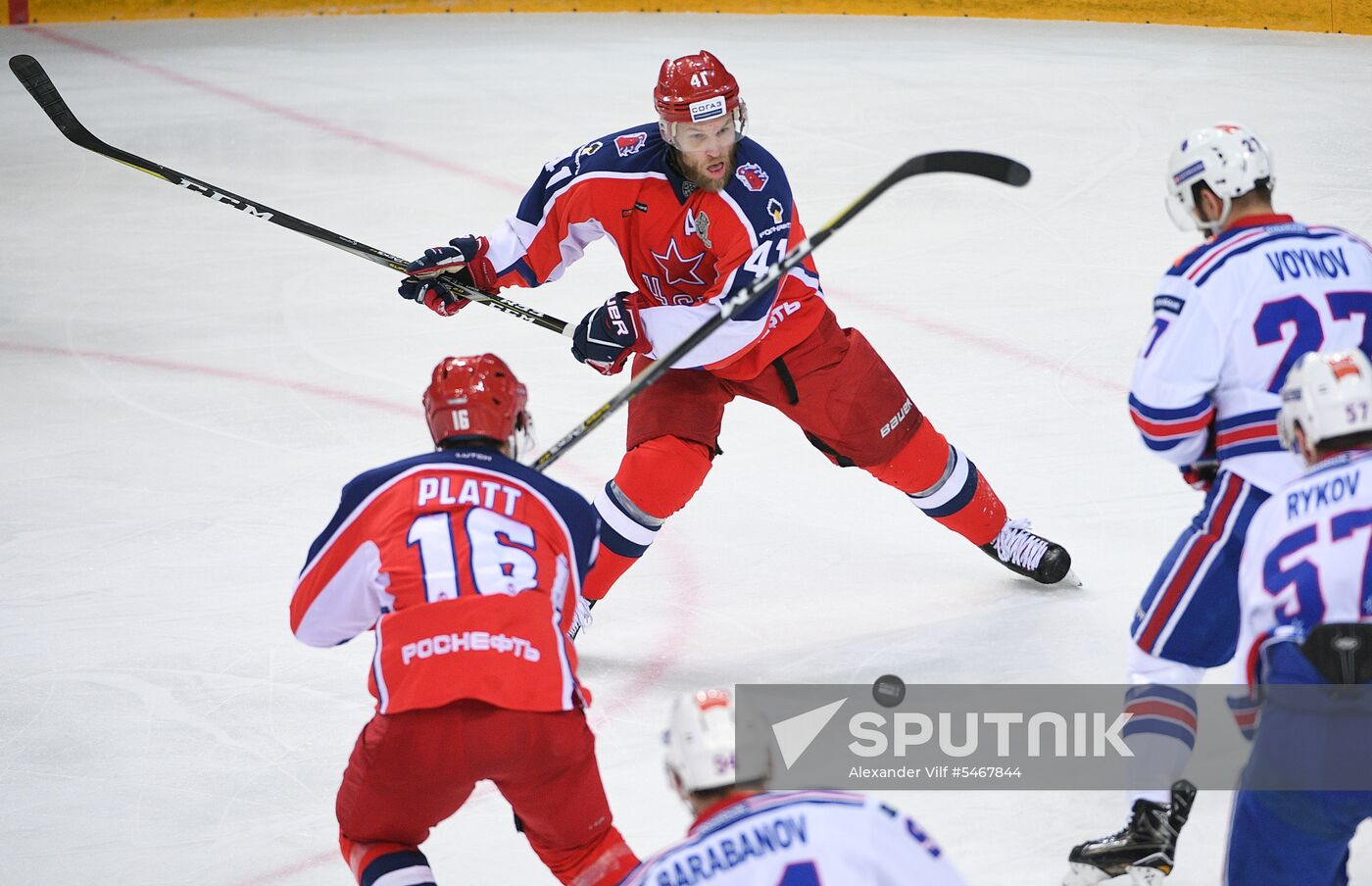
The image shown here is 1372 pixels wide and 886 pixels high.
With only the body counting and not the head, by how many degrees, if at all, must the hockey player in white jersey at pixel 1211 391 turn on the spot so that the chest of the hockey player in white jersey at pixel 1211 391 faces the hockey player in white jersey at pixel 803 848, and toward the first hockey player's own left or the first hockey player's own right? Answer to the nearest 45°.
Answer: approximately 90° to the first hockey player's own left

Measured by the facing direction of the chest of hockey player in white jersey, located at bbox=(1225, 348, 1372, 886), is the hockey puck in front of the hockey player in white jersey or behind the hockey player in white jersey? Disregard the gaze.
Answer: in front

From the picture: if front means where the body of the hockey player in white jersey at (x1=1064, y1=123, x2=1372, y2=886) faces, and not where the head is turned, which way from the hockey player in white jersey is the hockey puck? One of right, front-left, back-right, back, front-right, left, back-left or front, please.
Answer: front

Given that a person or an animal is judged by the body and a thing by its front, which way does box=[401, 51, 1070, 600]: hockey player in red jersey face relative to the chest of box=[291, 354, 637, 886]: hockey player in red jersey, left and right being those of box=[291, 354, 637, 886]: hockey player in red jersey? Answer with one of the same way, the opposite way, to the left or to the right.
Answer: the opposite way

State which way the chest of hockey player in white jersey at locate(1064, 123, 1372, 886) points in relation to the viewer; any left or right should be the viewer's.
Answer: facing away from the viewer and to the left of the viewer

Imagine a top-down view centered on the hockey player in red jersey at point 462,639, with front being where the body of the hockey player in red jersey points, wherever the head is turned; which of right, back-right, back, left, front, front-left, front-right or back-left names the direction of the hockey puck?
front-right

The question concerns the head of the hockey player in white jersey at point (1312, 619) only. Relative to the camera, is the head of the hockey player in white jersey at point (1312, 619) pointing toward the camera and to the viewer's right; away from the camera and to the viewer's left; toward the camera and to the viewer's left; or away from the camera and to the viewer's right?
away from the camera and to the viewer's left

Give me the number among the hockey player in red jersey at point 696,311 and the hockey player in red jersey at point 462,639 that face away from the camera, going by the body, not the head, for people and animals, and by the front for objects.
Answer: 1

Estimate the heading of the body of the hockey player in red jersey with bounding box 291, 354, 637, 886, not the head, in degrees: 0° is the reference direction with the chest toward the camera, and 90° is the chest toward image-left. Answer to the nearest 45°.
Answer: approximately 180°

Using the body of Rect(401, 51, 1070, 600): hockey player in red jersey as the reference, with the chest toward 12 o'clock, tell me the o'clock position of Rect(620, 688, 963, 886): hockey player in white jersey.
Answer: The hockey player in white jersey is roughly at 12 o'clock from the hockey player in red jersey.

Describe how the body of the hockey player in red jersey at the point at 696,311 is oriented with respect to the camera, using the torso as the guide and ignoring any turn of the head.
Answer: toward the camera

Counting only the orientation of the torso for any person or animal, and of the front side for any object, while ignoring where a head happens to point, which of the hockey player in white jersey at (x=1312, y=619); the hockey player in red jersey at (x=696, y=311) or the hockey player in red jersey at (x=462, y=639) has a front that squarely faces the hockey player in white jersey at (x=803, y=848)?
the hockey player in red jersey at (x=696, y=311)

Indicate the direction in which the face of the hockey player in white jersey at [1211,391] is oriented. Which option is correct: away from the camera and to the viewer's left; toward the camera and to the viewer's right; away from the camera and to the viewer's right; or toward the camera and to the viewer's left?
away from the camera and to the viewer's left

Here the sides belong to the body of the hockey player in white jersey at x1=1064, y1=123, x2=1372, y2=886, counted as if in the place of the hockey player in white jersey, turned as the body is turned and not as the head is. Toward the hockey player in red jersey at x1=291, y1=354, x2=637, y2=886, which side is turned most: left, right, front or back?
left

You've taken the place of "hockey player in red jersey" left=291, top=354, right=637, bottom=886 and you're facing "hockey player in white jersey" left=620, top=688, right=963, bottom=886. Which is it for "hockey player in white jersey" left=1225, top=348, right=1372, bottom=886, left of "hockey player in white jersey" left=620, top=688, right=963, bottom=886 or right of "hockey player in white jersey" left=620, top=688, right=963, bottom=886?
left

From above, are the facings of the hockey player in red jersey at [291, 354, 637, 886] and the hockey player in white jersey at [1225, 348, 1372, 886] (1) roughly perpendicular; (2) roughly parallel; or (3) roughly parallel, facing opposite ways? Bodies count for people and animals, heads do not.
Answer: roughly parallel
